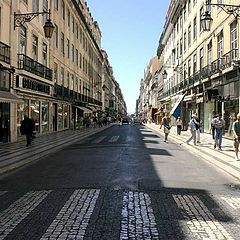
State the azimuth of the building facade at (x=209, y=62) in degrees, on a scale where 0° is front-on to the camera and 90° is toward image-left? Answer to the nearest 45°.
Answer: approximately 45°

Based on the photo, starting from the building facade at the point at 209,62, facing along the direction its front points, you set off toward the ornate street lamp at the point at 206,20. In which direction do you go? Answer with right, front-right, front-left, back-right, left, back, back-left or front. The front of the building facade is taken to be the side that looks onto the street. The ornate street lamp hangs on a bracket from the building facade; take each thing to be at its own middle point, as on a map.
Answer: front-left
